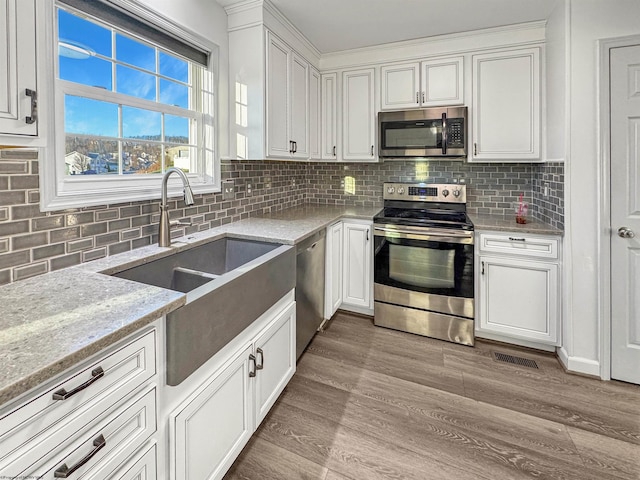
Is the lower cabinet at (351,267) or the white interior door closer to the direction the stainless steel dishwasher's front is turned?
the white interior door

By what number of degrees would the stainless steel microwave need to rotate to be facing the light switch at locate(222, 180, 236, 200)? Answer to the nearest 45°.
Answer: approximately 45° to its right

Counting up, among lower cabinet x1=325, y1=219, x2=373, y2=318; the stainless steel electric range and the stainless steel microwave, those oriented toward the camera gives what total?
3

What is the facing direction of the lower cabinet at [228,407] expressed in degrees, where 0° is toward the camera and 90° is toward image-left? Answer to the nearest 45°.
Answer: approximately 315°

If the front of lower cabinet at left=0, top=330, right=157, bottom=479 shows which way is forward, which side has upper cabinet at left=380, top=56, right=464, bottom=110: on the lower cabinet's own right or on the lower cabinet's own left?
on the lower cabinet's own left

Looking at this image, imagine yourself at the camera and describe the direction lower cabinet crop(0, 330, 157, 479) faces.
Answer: facing the viewer and to the right of the viewer

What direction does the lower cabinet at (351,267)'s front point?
toward the camera

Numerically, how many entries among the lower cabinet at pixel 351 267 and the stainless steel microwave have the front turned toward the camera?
2

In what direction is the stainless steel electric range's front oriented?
toward the camera

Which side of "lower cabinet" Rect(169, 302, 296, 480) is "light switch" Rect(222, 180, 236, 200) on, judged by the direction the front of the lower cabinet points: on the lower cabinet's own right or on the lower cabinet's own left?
on the lower cabinet's own left

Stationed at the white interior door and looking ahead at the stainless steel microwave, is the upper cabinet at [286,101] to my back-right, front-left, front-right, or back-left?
front-left
